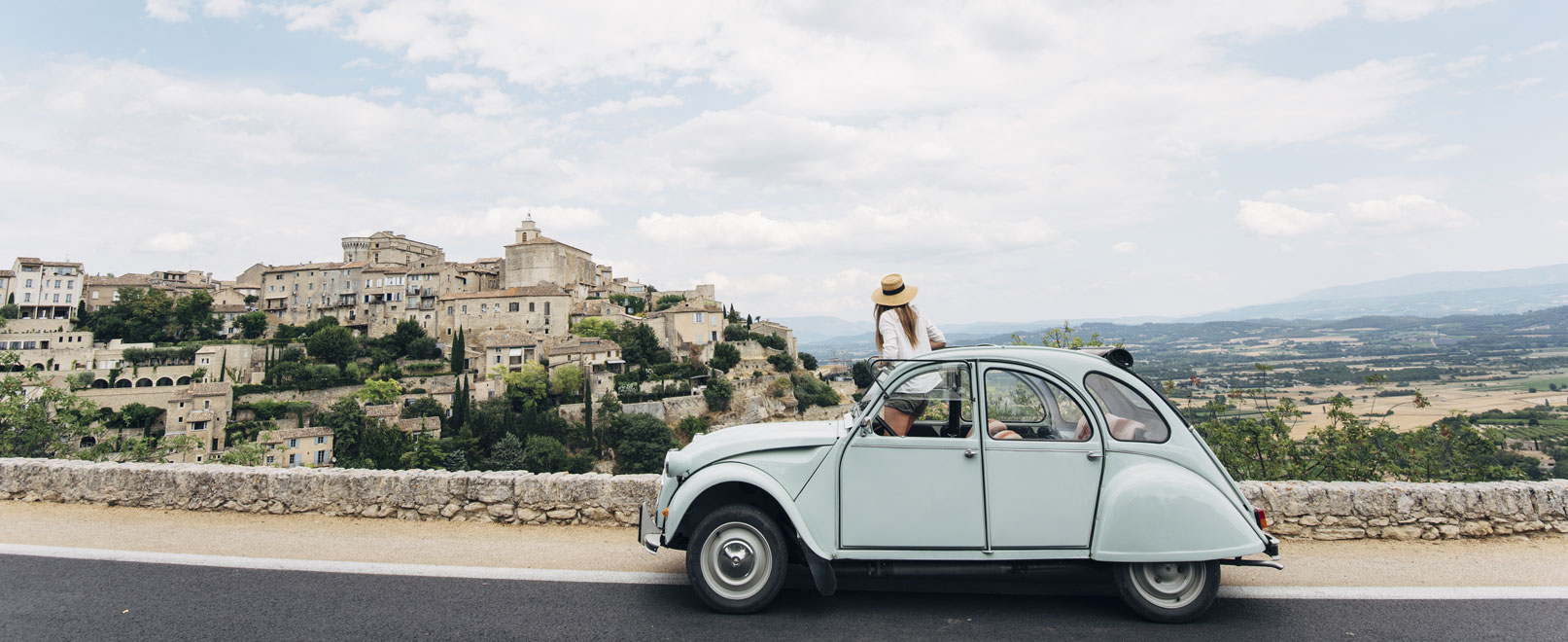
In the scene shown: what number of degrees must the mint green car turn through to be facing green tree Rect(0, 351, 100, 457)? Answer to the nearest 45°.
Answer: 0° — it already faces it

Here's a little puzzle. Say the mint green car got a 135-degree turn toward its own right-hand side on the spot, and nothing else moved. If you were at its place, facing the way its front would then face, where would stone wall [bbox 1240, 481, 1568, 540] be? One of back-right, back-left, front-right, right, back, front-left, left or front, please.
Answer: front

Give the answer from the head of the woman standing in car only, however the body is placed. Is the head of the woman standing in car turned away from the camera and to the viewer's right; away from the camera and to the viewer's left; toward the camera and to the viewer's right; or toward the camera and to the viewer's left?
away from the camera and to the viewer's left

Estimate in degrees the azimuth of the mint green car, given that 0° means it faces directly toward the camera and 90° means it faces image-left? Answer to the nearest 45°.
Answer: approximately 90°
